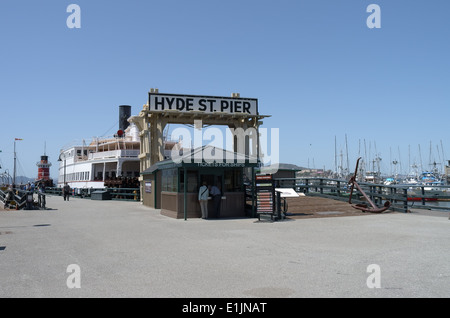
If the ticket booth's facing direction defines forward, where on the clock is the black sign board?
The black sign board is roughly at 10 o'clock from the ticket booth.

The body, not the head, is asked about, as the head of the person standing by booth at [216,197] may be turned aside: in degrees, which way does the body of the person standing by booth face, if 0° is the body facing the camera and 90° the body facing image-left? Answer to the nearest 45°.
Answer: approximately 180°

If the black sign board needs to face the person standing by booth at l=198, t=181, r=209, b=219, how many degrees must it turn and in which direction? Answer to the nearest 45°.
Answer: approximately 90° to its right

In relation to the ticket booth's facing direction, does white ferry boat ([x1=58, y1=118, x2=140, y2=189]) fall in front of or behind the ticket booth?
behind

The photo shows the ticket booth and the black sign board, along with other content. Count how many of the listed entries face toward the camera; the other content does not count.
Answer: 2

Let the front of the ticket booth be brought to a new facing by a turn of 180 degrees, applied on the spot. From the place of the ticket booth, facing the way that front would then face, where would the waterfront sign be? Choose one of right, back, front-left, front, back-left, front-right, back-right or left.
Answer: front

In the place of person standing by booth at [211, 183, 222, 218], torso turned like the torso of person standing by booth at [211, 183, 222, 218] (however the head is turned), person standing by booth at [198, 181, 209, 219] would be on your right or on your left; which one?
on your left

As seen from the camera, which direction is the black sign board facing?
toward the camera

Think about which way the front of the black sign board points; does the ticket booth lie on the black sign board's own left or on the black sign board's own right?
on the black sign board's own right

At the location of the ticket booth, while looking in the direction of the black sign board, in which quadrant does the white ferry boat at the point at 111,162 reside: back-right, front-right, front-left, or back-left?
back-left

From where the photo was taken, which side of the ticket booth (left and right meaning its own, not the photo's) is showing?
front
